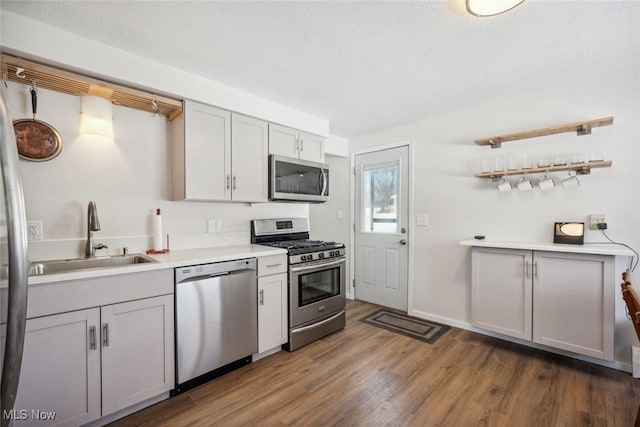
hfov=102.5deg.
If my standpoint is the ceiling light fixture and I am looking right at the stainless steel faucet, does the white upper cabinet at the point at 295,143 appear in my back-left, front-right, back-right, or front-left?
front-right

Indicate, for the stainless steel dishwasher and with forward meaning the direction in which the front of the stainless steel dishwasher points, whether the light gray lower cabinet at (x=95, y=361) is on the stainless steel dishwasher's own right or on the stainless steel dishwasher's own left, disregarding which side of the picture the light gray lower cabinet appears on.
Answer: on the stainless steel dishwasher's own right

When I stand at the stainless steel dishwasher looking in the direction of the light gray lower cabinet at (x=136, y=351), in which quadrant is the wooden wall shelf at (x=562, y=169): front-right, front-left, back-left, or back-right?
back-left

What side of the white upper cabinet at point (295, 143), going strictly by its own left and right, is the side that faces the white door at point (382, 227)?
left

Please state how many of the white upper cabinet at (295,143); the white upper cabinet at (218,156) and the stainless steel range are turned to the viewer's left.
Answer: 0

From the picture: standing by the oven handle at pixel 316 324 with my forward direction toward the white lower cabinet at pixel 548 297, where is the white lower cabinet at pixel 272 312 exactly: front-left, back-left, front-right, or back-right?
back-right

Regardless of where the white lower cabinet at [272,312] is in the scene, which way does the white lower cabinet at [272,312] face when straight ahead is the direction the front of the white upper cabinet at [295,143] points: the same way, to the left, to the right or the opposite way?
the same way

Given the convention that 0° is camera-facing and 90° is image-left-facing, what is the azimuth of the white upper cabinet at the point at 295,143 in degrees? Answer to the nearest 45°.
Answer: approximately 315°

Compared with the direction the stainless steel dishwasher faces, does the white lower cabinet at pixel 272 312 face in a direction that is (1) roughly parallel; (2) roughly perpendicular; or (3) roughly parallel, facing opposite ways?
roughly parallel

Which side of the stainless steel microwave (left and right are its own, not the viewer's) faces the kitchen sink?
right

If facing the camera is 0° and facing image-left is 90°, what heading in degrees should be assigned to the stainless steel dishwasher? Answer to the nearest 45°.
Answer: approximately 315°

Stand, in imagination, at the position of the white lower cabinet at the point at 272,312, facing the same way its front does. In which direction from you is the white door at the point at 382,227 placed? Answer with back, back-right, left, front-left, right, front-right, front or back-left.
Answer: left

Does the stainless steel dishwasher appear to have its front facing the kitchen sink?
no

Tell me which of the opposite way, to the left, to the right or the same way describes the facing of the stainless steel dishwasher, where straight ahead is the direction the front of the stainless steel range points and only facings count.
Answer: the same way

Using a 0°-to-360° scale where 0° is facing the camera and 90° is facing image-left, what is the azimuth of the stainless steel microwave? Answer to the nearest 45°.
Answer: approximately 315°

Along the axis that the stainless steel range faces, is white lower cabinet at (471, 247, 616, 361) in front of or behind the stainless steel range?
in front

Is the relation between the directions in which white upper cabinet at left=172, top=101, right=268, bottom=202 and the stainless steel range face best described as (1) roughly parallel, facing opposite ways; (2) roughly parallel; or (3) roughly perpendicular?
roughly parallel
